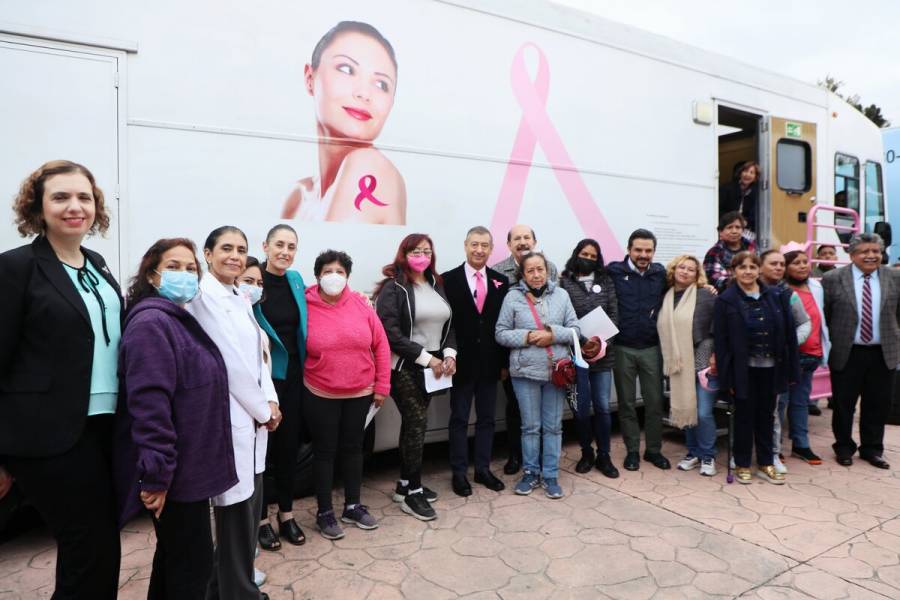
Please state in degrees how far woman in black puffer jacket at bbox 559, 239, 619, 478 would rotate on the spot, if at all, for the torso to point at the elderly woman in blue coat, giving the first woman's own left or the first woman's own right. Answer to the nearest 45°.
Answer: approximately 45° to the first woman's own right

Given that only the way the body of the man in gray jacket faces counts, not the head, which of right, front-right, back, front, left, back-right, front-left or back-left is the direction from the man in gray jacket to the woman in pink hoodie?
front-right

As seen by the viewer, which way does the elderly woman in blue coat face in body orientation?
toward the camera

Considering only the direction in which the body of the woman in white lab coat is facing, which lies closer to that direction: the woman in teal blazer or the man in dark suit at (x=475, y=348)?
the man in dark suit

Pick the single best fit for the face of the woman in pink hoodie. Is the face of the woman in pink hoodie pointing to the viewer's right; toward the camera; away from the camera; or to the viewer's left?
toward the camera

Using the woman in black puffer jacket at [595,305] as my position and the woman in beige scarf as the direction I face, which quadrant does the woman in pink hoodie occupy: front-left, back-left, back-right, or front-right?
back-right

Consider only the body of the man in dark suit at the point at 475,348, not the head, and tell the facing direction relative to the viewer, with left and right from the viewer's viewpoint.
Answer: facing the viewer

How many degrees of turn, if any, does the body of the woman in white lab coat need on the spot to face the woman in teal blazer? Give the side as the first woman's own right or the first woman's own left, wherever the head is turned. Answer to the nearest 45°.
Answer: approximately 135° to the first woman's own left

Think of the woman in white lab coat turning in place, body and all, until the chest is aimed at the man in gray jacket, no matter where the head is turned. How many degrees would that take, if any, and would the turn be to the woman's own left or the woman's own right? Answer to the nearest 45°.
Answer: approximately 90° to the woman's own left

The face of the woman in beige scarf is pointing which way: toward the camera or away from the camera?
toward the camera

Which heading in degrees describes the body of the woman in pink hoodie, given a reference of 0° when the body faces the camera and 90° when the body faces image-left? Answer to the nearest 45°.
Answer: approximately 0°

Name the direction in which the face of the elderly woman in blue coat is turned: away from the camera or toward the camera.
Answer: toward the camera

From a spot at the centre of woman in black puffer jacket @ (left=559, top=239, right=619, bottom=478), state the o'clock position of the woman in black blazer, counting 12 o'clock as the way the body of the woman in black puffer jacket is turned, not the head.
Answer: The woman in black blazer is roughly at 1 o'clock from the woman in black puffer jacket.
